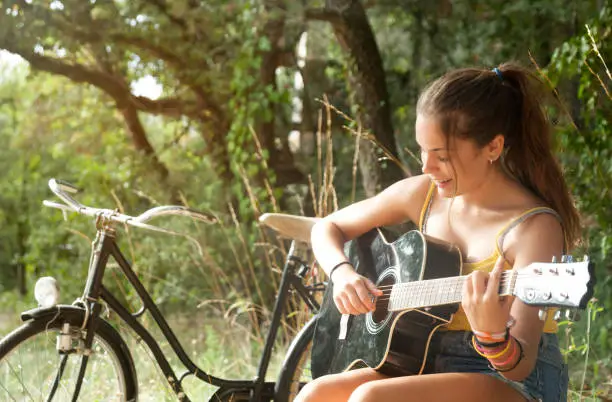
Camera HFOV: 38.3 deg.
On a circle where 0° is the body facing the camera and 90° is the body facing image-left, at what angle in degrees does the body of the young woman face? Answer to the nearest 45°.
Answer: approximately 45°

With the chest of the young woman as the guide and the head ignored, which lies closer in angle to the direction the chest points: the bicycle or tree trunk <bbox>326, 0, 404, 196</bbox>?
the bicycle

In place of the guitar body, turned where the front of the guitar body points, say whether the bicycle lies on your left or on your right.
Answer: on your right

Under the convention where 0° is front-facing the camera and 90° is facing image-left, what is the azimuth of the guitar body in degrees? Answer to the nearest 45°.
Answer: approximately 45°

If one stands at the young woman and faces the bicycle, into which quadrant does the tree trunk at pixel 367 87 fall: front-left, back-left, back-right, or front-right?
front-right

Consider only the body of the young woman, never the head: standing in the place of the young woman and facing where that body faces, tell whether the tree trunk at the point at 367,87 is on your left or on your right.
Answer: on your right

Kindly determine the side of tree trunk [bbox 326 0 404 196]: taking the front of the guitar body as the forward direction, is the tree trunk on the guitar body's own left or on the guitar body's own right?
on the guitar body's own right

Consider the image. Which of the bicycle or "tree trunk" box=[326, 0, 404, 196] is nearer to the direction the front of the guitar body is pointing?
the bicycle

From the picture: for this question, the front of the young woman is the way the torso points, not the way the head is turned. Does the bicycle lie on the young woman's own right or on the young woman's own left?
on the young woman's own right

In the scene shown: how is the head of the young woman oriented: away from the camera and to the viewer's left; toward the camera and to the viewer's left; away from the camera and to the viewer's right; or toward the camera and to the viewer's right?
toward the camera and to the viewer's left
